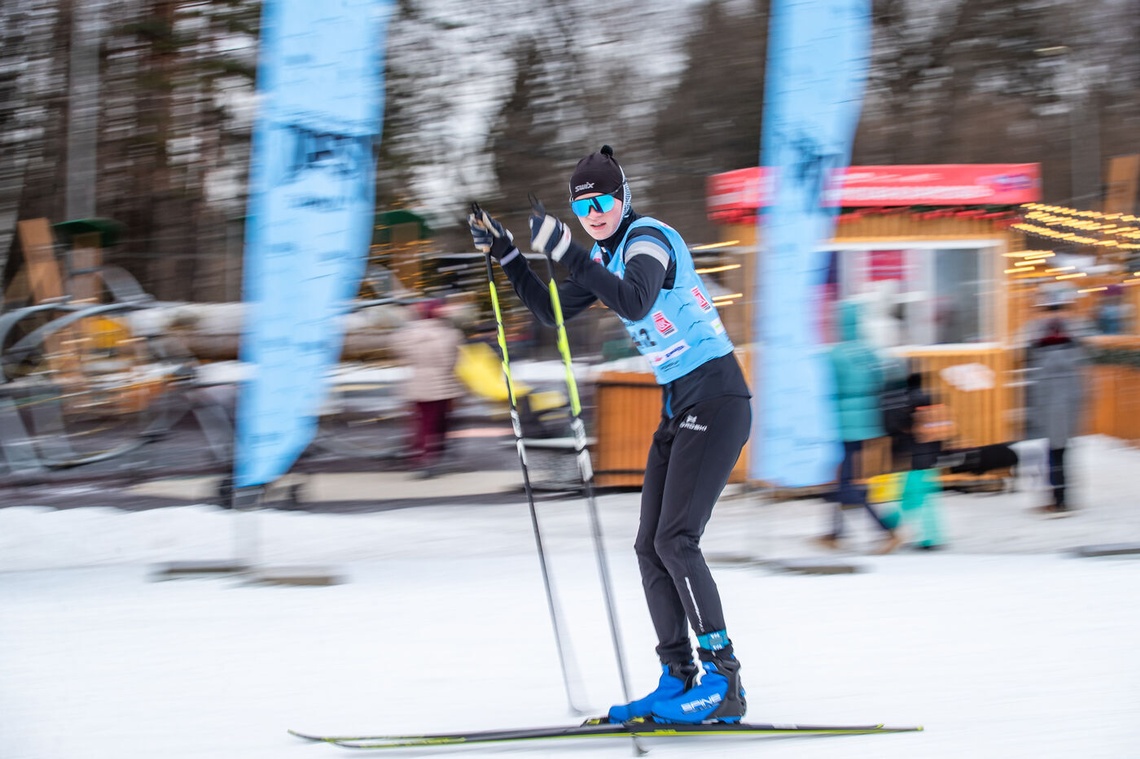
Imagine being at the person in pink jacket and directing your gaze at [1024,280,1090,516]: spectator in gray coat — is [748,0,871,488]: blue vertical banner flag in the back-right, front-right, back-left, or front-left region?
front-right

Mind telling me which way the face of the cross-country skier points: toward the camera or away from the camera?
toward the camera

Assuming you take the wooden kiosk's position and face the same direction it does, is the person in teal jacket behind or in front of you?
in front

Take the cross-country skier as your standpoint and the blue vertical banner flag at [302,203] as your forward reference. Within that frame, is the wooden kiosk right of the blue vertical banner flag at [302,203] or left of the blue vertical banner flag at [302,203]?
right

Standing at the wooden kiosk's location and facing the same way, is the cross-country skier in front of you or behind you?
in front

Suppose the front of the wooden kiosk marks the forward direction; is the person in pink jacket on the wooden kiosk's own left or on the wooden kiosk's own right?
on the wooden kiosk's own right

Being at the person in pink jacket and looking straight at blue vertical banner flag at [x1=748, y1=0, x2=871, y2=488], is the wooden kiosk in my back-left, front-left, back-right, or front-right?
front-left

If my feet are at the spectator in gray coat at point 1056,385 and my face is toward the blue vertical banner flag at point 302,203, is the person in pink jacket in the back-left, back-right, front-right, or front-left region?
front-right

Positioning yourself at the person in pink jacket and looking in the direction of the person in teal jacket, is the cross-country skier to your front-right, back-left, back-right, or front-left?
front-right

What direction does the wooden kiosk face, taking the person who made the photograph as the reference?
facing the viewer

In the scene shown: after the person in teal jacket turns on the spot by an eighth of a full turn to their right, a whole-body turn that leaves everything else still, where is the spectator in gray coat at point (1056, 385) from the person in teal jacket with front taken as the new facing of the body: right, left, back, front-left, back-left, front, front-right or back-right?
right

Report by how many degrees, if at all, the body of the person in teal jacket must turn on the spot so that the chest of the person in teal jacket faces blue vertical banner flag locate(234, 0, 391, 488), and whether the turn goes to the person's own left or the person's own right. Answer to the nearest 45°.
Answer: approximately 45° to the person's own left

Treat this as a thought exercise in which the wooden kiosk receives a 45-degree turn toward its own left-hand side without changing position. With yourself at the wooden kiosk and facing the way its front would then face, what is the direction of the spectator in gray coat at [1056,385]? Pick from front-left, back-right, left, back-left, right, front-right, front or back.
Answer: front
